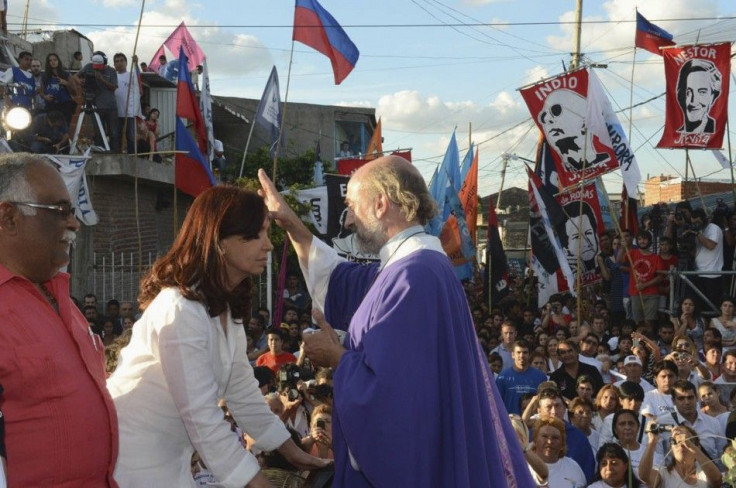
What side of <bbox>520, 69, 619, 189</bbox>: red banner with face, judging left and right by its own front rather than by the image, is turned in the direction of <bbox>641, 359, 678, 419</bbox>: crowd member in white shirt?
front

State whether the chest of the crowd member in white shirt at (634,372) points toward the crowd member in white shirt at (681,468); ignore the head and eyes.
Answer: yes

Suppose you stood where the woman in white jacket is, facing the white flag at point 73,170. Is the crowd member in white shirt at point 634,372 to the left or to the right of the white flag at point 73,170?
right

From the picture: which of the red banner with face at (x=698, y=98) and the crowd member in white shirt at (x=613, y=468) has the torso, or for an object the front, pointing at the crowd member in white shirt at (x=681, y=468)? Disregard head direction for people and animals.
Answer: the red banner with face

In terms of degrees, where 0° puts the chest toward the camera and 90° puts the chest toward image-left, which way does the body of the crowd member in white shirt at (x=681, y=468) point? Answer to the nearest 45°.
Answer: approximately 45°

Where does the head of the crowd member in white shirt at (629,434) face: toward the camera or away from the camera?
toward the camera

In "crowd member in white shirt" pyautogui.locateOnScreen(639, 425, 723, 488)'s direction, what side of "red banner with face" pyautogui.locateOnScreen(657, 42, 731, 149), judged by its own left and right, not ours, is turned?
front

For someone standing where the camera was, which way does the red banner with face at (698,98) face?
facing the viewer

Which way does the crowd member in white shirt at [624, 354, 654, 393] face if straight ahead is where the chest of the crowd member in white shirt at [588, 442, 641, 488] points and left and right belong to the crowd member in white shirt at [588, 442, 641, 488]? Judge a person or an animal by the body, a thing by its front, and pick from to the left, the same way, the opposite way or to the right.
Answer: the same way

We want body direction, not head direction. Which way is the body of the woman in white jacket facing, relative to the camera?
to the viewer's right

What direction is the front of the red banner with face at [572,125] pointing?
toward the camera

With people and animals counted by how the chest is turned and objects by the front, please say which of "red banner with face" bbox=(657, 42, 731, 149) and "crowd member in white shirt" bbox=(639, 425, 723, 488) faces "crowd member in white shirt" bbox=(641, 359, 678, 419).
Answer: the red banner with face

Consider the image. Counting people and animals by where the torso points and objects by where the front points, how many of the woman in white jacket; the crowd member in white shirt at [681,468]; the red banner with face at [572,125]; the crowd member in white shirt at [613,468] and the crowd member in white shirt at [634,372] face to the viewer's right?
1

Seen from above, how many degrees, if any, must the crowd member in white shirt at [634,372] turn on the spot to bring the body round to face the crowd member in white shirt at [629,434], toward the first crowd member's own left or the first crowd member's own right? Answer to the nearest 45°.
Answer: approximately 45° to the first crowd member's own left

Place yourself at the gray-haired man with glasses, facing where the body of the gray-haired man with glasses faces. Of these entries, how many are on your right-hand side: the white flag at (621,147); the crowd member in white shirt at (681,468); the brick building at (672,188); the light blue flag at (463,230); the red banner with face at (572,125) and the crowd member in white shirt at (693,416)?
0

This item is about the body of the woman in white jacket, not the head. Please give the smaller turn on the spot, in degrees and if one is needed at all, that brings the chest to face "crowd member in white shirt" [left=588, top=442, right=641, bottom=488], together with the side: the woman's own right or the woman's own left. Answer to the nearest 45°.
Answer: approximately 45° to the woman's own left

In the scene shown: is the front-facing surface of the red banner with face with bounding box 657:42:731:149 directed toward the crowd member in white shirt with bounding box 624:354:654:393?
yes

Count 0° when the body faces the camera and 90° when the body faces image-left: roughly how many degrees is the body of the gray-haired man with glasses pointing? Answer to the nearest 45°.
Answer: approximately 315°

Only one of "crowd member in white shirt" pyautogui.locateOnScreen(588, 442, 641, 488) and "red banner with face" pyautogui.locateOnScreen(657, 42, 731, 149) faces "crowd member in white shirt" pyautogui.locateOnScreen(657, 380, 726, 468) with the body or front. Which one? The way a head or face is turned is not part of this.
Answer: the red banner with face

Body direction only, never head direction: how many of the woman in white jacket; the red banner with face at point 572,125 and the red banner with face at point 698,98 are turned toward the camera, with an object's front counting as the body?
2

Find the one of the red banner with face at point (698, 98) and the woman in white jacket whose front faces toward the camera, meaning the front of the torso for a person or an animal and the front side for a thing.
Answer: the red banner with face

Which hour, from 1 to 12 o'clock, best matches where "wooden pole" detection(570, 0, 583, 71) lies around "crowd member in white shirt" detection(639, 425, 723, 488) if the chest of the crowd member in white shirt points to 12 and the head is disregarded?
The wooden pole is roughly at 6 o'clock from the crowd member in white shirt.
